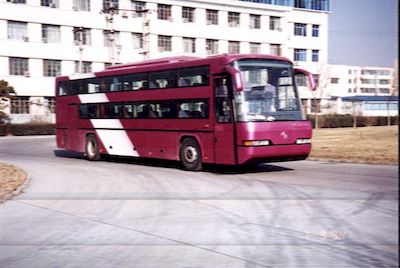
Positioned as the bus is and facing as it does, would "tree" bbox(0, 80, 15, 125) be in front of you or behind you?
behind

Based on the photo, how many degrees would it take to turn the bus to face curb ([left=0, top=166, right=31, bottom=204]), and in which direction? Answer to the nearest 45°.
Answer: approximately 90° to its right

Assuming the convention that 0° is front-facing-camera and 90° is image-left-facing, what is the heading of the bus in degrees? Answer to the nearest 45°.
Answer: approximately 315°
